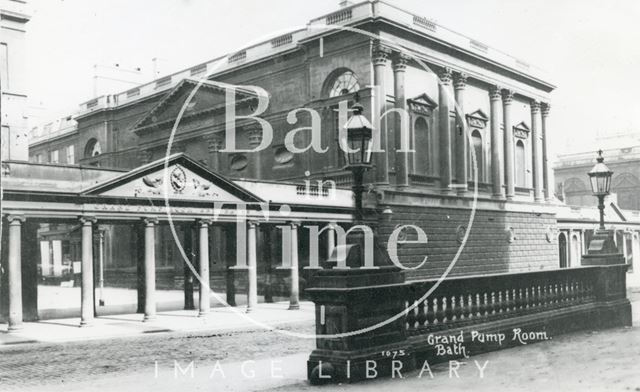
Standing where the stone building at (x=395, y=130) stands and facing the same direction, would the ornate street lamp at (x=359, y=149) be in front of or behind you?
in front
